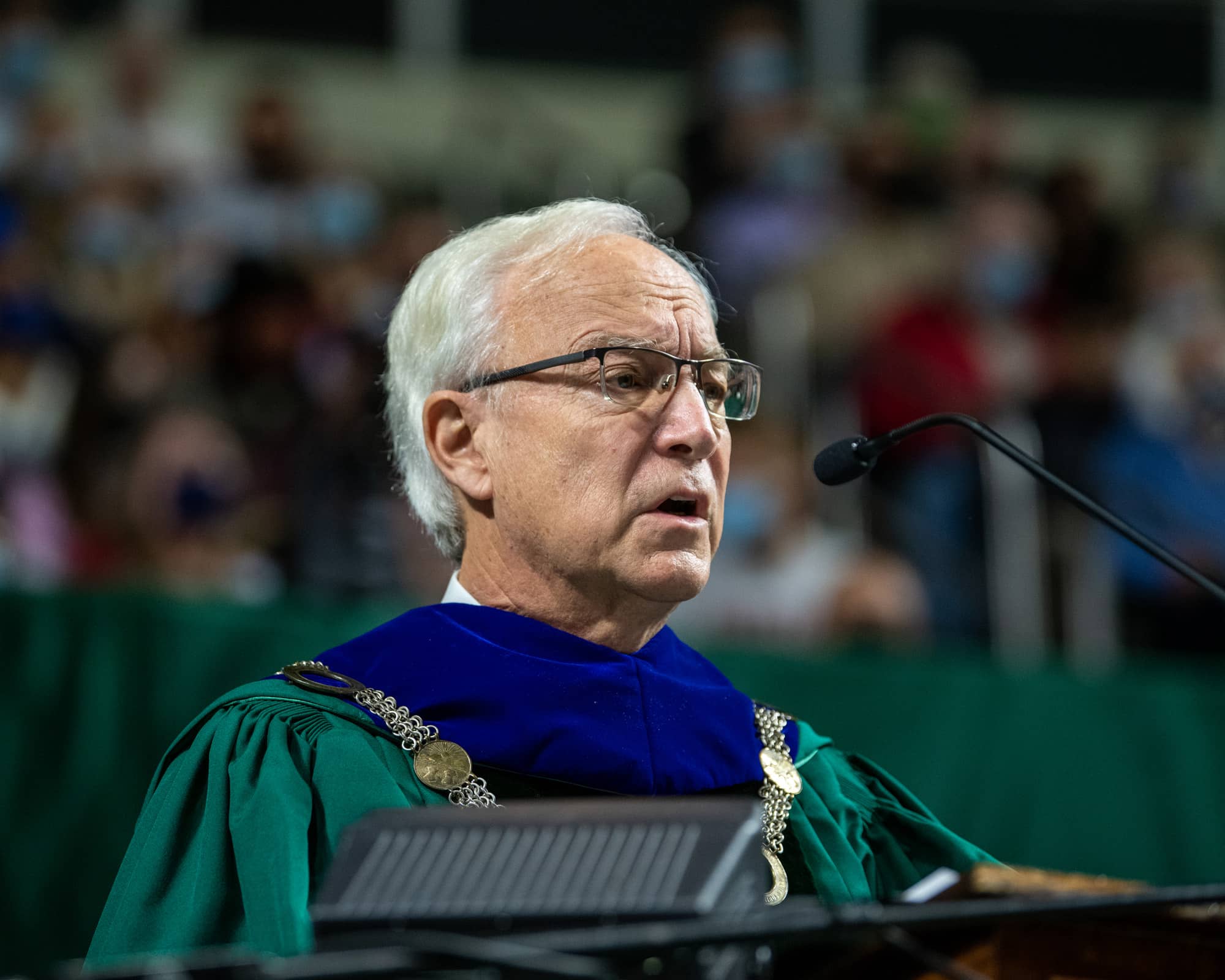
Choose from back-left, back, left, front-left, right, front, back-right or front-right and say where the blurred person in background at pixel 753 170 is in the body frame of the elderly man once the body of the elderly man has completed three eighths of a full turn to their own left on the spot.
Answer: front

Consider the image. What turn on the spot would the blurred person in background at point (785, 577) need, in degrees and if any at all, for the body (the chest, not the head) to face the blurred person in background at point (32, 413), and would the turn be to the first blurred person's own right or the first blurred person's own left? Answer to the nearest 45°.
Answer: approximately 45° to the first blurred person's own right

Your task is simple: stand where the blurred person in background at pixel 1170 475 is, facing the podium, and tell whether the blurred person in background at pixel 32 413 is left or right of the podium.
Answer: right

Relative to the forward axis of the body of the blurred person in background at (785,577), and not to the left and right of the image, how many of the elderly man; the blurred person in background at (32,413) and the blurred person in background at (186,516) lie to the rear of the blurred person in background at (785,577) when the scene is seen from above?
0

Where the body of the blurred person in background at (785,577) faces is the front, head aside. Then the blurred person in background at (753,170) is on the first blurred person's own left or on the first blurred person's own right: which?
on the first blurred person's own right

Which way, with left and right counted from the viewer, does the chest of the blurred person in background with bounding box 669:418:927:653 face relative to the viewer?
facing the viewer and to the left of the viewer

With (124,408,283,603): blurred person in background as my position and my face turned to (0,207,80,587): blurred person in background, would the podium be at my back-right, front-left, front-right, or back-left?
back-left

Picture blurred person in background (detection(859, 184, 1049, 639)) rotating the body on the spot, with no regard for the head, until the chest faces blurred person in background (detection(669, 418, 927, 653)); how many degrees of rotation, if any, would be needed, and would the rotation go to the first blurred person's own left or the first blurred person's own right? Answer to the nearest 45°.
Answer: approximately 90° to the first blurred person's own right

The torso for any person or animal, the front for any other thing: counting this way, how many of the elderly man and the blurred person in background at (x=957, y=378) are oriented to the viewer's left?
0

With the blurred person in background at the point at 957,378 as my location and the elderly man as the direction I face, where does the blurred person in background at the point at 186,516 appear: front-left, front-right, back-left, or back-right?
front-right

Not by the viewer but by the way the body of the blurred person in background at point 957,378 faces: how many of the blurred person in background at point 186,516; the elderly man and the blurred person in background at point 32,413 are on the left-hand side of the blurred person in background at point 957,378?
0

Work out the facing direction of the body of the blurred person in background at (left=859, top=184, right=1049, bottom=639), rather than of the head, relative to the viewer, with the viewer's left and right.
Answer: facing the viewer and to the right of the viewer

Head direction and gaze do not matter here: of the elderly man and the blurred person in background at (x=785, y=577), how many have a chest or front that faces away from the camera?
0

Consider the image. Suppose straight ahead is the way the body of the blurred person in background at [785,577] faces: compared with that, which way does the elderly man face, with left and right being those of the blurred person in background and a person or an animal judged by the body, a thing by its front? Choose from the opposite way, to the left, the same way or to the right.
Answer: to the left

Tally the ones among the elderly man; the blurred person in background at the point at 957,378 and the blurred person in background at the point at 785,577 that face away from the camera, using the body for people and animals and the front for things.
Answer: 0
